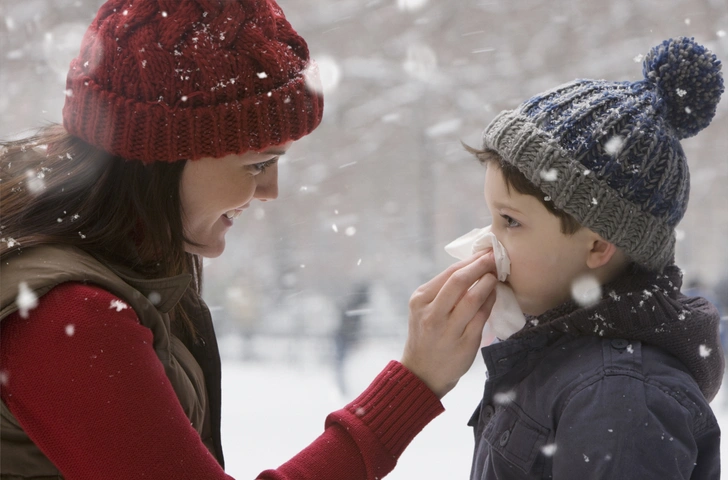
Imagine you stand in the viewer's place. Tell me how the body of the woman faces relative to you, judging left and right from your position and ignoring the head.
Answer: facing to the right of the viewer

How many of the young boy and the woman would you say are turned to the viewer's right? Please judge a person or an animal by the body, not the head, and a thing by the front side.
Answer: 1

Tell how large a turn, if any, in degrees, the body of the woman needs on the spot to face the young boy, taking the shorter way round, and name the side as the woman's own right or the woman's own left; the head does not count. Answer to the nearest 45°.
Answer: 0° — they already face them

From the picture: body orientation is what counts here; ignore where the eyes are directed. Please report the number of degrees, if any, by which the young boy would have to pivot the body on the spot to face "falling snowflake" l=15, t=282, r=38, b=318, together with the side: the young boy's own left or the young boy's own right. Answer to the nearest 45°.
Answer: approximately 45° to the young boy's own left

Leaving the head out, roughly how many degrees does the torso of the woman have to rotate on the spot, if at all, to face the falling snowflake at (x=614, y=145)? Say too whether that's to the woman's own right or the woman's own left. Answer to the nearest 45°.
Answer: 0° — they already face it

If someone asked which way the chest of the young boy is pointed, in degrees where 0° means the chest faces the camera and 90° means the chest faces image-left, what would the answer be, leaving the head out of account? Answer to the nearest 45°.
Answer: approximately 90°
